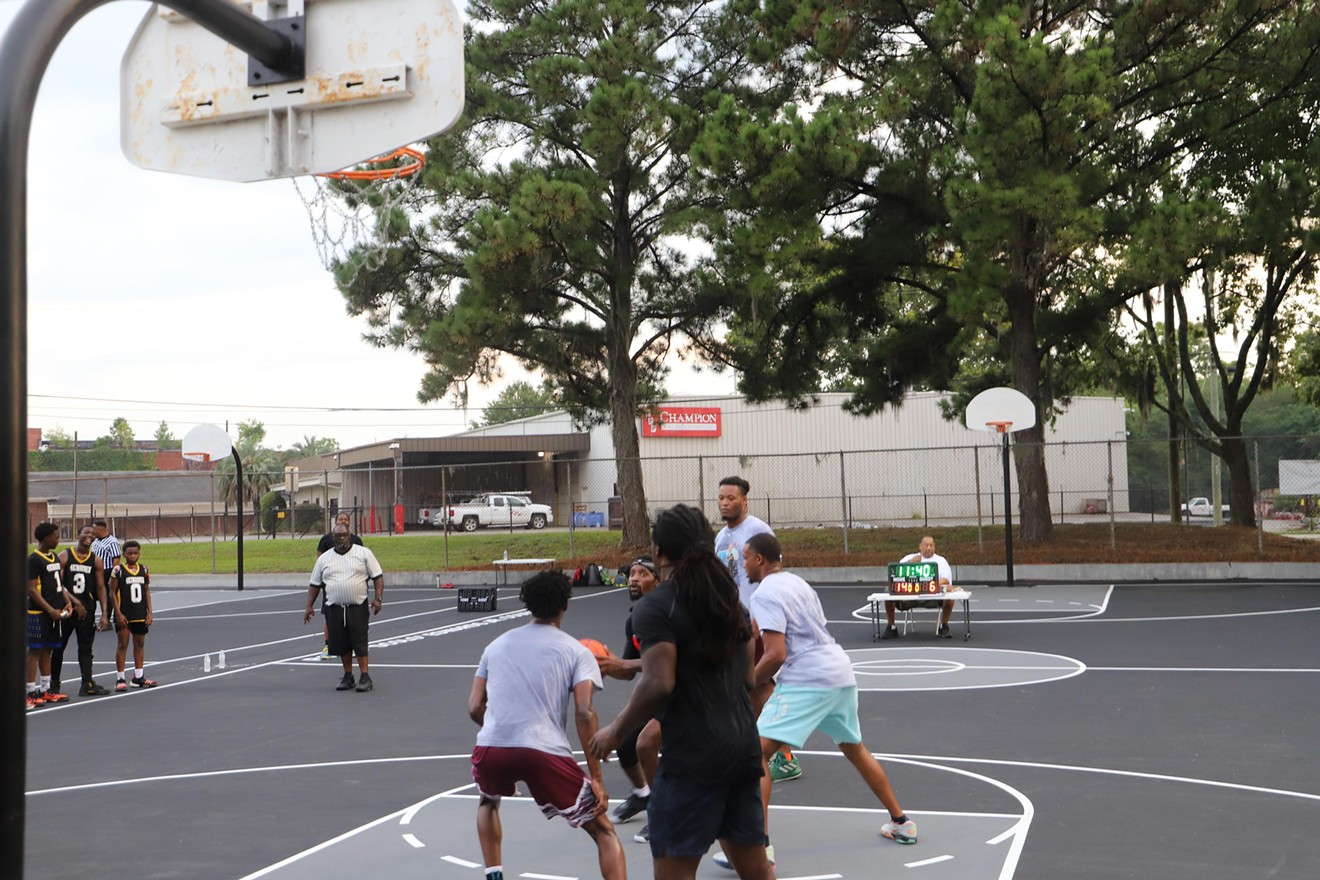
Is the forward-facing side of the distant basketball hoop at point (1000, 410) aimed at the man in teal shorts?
yes

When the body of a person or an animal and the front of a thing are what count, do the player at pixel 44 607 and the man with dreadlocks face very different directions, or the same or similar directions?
very different directions

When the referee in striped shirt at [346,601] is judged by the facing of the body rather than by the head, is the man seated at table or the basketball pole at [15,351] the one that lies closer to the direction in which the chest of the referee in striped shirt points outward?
the basketball pole

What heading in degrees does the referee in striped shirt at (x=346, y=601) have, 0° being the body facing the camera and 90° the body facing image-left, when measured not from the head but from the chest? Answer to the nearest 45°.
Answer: approximately 0°

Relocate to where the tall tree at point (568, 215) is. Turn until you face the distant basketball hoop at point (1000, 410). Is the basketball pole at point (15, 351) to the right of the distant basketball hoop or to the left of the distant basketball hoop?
right

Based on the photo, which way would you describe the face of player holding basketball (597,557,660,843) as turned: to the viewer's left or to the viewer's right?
to the viewer's left

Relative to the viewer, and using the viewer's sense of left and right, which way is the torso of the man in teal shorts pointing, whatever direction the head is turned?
facing away from the viewer and to the left of the viewer

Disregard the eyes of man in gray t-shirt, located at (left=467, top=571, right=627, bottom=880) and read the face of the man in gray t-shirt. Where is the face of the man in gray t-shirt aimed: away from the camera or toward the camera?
away from the camera

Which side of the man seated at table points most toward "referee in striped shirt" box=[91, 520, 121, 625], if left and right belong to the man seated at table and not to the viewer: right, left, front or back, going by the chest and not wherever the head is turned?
right

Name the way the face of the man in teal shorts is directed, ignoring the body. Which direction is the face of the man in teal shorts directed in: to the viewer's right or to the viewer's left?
to the viewer's left

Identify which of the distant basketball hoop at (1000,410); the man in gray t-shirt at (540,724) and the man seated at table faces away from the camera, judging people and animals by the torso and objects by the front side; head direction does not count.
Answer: the man in gray t-shirt

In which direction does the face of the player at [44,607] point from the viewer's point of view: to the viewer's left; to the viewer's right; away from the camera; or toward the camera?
to the viewer's right

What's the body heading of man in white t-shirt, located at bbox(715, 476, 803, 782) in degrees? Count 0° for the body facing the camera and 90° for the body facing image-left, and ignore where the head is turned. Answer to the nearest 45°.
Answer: approximately 45°
